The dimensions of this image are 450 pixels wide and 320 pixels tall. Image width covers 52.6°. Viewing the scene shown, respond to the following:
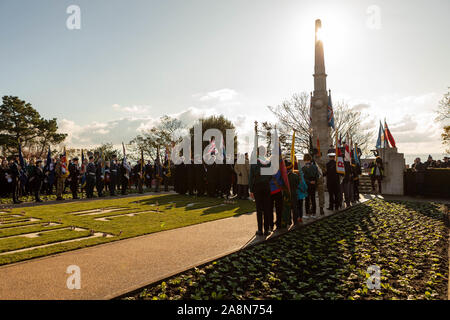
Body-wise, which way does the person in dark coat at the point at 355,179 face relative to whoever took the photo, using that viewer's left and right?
facing to the left of the viewer

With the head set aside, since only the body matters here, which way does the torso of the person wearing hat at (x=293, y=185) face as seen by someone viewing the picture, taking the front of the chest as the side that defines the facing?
away from the camera
